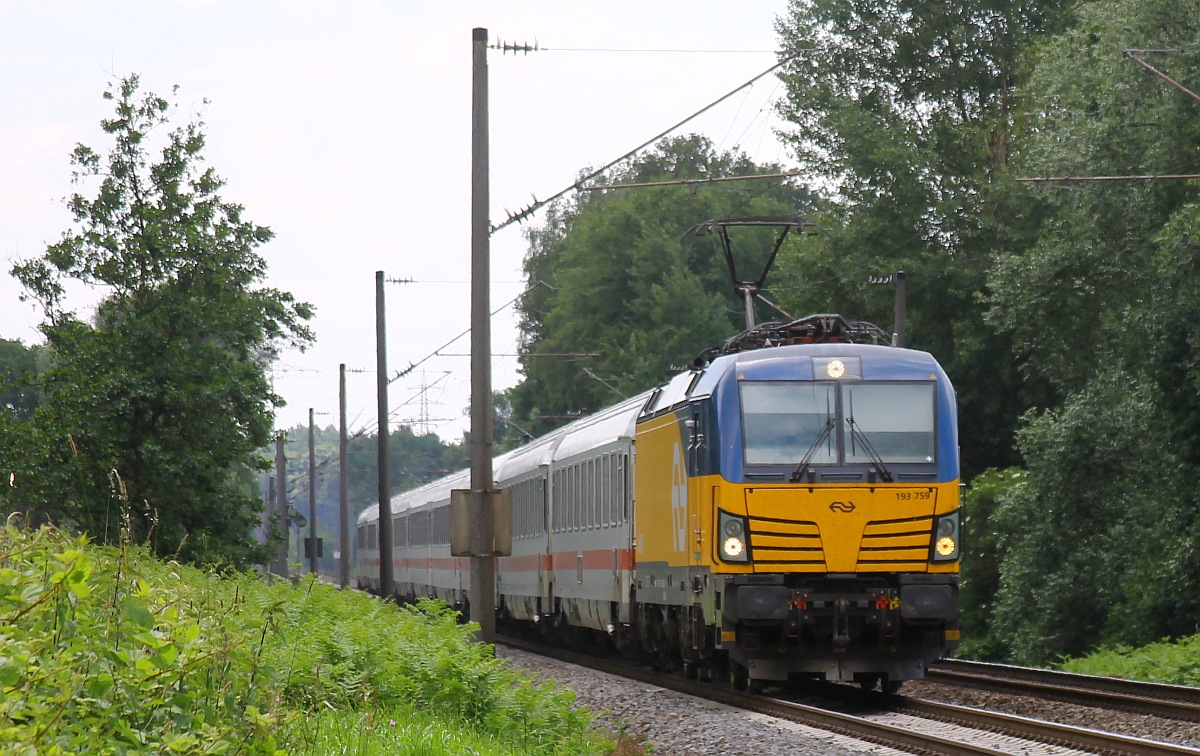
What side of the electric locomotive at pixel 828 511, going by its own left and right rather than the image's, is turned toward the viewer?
front

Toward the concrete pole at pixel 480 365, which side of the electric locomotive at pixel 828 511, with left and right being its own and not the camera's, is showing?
right

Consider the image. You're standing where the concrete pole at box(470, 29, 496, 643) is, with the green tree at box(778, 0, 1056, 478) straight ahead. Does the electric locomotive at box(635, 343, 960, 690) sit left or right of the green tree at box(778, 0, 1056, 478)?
right

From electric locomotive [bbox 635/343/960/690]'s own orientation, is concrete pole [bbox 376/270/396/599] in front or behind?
behind

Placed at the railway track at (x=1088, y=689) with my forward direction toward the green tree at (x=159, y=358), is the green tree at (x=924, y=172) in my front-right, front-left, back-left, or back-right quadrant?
front-right

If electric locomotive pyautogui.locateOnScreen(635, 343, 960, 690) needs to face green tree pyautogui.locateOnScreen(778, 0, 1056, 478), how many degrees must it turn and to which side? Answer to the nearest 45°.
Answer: approximately 180°

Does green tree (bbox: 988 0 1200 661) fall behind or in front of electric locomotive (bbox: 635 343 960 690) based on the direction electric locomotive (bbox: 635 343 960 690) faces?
behind

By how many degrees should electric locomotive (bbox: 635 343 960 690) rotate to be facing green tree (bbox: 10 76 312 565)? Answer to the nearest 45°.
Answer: approximately 135° to its right
